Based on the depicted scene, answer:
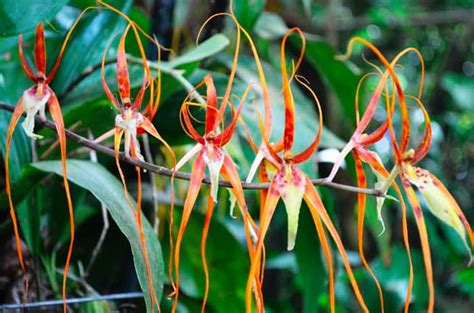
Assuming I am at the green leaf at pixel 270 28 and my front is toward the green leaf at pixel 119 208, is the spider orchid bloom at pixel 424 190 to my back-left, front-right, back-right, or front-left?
front-left

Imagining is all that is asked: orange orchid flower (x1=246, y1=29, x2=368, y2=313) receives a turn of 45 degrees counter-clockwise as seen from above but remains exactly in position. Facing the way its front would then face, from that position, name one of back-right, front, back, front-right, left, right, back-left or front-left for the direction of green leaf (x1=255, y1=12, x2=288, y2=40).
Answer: back-left

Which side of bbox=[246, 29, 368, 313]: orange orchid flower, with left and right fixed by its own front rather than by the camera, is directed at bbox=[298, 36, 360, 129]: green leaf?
back

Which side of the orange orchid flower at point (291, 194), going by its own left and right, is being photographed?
front
